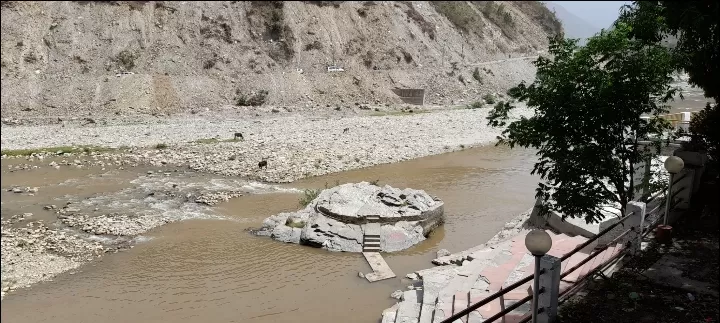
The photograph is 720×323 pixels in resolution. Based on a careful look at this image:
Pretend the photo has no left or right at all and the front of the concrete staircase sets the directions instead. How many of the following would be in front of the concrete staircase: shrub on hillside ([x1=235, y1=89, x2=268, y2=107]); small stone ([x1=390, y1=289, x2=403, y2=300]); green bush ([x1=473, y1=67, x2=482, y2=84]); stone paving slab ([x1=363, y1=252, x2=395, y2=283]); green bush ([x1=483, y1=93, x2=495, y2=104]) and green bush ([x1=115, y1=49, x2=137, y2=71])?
2

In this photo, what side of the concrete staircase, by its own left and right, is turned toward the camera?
front

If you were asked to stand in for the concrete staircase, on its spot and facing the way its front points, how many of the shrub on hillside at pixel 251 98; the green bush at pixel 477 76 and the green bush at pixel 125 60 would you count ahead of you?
0

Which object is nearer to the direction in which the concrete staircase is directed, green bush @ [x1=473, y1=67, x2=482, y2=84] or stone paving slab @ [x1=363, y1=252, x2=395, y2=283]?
the stone paving slab

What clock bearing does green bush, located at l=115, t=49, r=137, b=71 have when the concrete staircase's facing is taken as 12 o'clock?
The green bush is roughly at 5 o'clock from the concrete staircase.

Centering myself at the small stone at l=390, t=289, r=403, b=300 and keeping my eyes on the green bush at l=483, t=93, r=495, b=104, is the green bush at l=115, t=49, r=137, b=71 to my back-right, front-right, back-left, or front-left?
front-left

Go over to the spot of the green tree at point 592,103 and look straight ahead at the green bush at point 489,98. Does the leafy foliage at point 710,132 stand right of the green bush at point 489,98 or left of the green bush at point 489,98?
right

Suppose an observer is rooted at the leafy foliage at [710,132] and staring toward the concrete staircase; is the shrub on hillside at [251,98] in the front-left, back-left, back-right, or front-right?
front-right

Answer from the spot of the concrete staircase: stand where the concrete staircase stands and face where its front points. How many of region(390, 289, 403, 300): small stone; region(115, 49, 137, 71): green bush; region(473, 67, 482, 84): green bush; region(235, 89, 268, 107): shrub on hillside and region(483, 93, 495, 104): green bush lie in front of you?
1

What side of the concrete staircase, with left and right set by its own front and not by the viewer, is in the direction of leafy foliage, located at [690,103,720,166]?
left

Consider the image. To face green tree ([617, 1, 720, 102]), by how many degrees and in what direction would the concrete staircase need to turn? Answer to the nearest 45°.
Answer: approximately 45° to its left

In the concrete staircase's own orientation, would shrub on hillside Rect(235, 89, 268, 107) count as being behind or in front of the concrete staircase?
behind

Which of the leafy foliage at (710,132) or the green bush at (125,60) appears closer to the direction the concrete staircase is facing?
the leafy foliage

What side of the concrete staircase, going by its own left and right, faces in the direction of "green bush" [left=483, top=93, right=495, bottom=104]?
back

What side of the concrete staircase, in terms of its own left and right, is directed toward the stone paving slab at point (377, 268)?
front

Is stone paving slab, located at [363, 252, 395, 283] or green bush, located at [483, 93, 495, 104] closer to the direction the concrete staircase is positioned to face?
the stone paving slab
